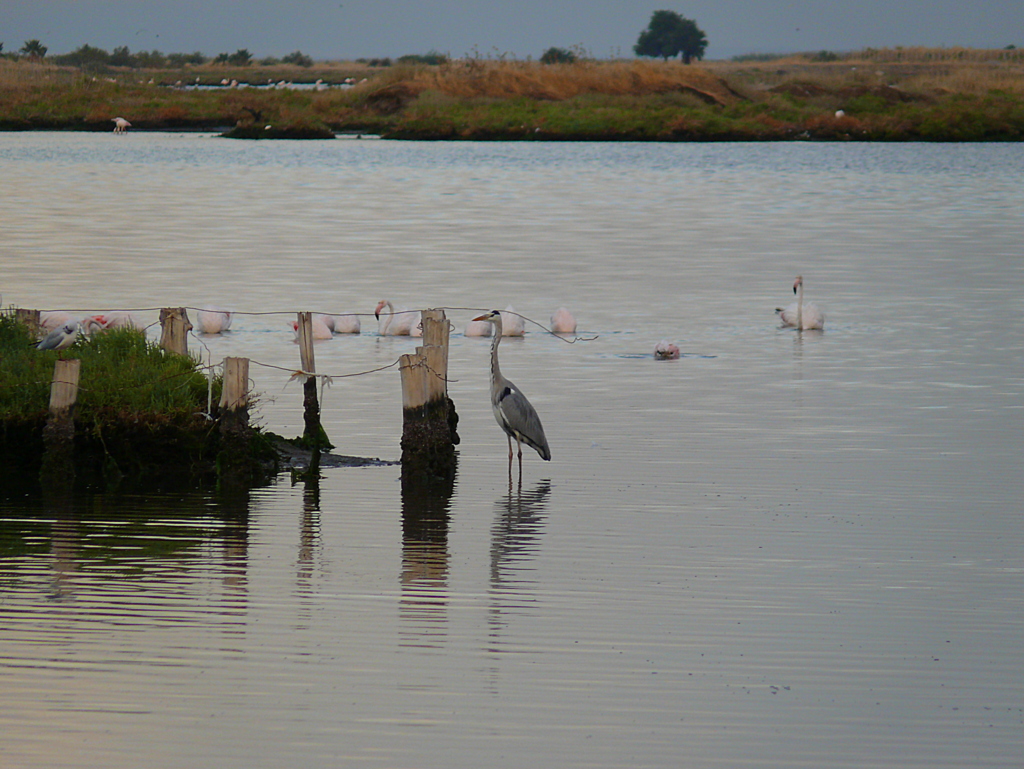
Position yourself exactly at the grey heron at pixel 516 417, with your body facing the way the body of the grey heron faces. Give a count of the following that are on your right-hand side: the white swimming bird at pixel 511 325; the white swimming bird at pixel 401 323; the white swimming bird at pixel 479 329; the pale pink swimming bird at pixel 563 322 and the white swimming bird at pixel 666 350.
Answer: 5

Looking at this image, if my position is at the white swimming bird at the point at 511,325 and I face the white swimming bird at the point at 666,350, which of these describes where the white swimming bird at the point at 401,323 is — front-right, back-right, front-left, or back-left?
back-right

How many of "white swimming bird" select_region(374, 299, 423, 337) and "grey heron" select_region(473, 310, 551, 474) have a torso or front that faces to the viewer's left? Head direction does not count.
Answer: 2

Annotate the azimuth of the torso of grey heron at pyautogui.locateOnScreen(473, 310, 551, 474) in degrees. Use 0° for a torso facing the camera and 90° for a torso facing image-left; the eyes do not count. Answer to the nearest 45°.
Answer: approximately 90°

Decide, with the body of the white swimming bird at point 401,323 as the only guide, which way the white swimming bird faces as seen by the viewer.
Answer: to the viewer's left

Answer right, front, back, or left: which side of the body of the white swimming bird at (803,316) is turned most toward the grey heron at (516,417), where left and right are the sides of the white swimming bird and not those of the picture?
front
